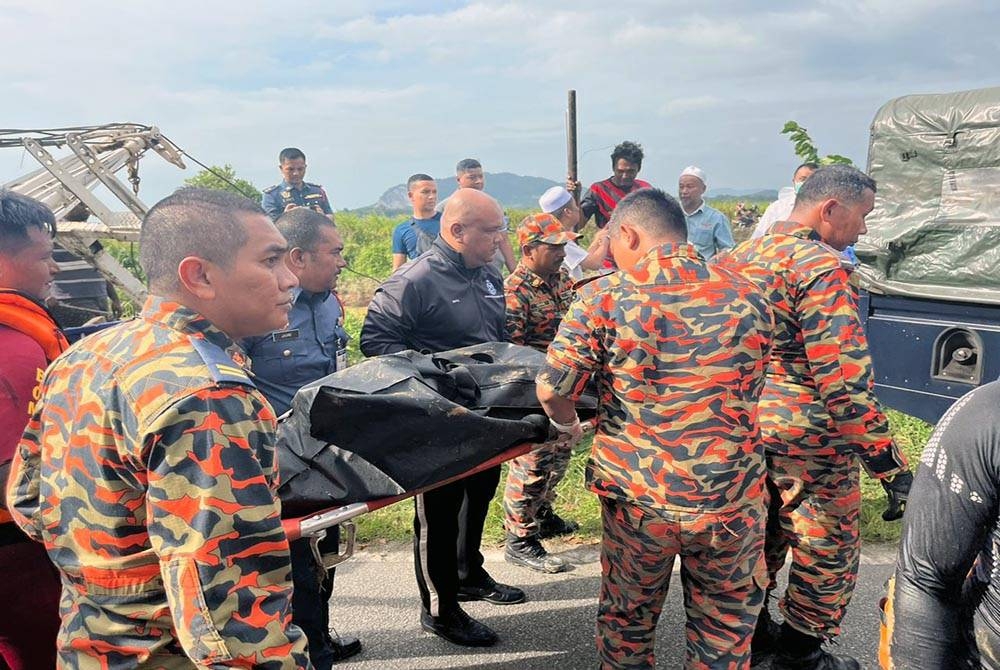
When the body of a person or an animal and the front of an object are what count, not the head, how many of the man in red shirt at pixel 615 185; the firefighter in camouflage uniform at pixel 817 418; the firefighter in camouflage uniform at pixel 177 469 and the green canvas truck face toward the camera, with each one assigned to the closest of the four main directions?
1

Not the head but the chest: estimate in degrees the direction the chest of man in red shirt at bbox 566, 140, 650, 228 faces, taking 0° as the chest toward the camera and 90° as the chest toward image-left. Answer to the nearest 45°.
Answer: approximately 0°

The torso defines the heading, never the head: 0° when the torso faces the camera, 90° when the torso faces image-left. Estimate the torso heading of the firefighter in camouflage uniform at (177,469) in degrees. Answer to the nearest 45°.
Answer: approximately 225°

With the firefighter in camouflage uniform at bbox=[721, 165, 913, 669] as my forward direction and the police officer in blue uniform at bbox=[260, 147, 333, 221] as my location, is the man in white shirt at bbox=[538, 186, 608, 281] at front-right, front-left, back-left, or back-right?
front-left

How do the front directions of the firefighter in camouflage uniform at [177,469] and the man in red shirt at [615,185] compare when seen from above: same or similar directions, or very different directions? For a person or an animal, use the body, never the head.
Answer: very different directions

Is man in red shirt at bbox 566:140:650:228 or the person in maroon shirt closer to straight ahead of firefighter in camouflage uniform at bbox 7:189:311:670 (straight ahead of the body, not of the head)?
the man in red shirt

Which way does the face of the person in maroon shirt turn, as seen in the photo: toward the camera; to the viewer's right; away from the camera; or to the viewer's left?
to the viewer's right

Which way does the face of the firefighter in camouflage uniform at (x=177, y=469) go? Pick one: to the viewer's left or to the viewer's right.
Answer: to the viewer's right

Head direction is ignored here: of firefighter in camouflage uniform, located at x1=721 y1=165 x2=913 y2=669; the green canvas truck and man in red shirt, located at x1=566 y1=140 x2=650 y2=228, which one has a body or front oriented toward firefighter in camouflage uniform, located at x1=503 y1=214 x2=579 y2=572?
the man in red shirt
